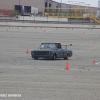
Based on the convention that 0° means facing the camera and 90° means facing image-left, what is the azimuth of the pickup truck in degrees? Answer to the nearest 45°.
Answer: approximately 45°
